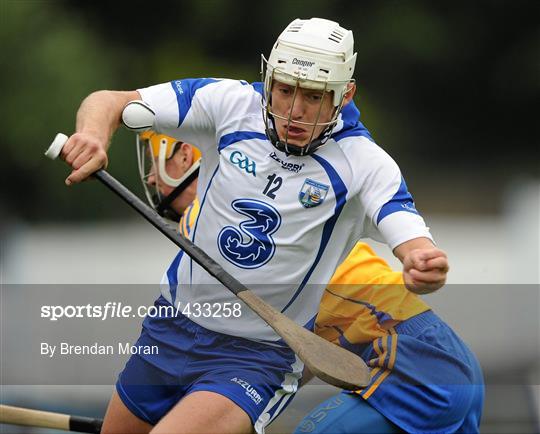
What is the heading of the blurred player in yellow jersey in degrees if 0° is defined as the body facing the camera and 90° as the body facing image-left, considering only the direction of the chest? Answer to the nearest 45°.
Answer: approximately 90°
